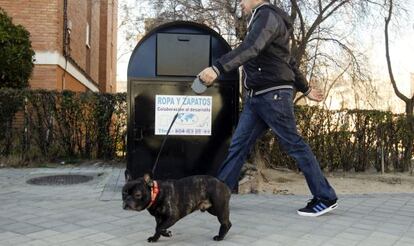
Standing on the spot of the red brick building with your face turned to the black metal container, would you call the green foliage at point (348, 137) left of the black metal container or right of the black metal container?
left

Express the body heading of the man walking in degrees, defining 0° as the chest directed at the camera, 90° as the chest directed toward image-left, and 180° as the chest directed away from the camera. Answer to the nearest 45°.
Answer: approximately 90°

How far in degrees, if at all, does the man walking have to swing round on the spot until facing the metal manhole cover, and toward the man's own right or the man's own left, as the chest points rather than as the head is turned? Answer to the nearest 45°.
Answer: approximately 45° to the man's own right

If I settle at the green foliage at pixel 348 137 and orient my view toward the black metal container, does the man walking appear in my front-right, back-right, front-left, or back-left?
front-left

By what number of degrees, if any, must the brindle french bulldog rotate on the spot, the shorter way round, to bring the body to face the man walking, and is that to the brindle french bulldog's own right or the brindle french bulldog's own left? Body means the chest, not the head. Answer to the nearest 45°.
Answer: approximately 135° to the brindle french bulldog's own right

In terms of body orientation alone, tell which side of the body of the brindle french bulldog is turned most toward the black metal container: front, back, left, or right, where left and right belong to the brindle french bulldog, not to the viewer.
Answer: right

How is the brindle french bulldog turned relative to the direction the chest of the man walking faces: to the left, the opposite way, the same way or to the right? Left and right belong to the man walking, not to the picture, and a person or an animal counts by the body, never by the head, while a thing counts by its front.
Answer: the same way

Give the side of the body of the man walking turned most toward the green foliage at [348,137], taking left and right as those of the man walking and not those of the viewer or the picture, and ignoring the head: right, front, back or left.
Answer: right

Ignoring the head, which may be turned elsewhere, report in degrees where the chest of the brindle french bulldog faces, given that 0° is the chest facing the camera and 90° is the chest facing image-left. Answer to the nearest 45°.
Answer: approximately 90°

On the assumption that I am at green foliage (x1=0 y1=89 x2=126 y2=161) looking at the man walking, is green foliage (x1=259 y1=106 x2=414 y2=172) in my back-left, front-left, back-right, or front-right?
front-left

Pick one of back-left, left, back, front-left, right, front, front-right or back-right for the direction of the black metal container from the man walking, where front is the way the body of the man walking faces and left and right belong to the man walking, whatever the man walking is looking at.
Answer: front-right

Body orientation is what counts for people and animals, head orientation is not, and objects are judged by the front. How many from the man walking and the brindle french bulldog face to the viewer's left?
2

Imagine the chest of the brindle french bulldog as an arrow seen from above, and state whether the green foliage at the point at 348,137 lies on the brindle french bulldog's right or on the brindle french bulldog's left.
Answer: on the brindle french bulldog's right
